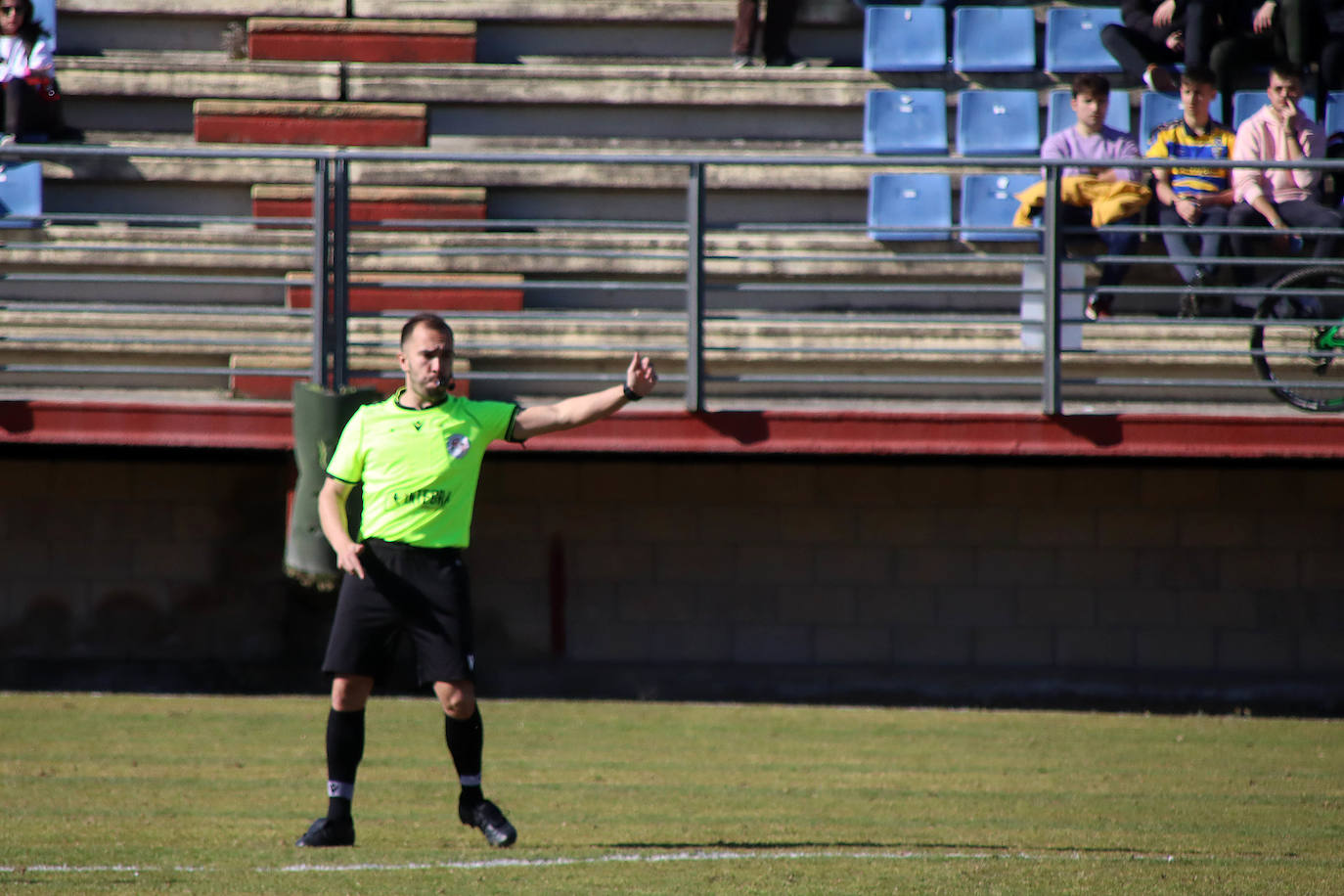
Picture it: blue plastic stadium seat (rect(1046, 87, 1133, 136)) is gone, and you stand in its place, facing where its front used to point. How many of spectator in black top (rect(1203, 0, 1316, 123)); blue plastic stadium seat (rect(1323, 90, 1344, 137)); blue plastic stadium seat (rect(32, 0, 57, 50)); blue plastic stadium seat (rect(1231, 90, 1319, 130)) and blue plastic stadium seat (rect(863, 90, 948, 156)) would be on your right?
2

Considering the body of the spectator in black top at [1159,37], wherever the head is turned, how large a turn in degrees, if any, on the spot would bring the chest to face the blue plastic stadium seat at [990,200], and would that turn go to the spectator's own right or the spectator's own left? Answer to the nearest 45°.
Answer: approximately 45° to the spectator's own right

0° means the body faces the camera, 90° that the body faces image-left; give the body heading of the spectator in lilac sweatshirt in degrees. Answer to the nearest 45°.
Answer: approximately 0°

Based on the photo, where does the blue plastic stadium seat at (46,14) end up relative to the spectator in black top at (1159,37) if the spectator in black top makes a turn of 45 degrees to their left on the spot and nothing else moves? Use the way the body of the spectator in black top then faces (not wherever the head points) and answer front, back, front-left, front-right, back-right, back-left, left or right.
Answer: back-right
